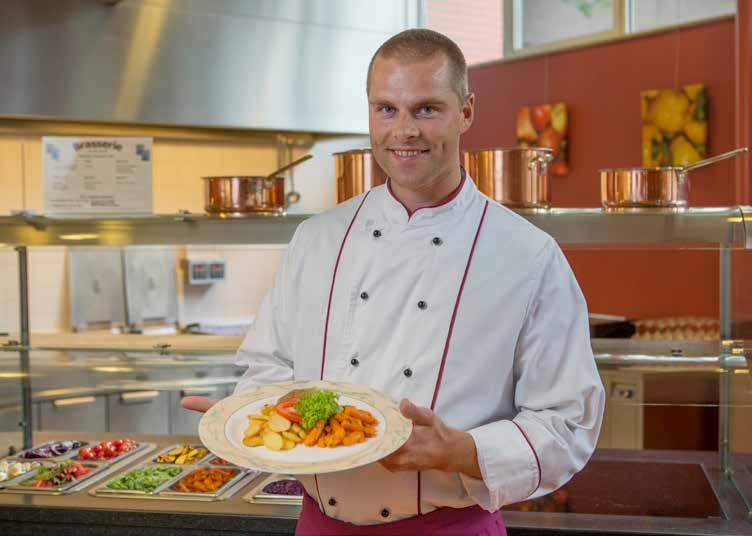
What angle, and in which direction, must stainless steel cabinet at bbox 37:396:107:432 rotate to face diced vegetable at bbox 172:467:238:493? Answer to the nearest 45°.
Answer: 0° — it already faces it

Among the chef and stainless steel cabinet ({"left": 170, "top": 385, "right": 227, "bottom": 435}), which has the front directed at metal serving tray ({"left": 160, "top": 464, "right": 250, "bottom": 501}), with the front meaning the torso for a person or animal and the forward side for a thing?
the stainless steel cabinet

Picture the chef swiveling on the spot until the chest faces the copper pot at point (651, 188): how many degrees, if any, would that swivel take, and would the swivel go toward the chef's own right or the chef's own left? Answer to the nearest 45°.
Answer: approximately 180°

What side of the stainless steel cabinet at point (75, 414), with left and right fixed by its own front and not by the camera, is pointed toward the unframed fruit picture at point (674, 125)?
left

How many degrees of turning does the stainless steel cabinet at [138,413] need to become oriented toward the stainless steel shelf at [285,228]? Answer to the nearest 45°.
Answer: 0° — it already faces it

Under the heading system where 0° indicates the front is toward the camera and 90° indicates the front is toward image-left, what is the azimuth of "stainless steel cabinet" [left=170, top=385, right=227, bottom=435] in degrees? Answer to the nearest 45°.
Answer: approximately 0°
